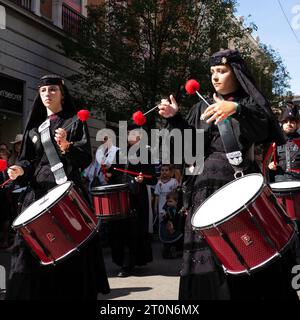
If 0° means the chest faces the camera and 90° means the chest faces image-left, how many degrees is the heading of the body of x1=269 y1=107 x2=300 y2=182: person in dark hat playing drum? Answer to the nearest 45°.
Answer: approximately 0°

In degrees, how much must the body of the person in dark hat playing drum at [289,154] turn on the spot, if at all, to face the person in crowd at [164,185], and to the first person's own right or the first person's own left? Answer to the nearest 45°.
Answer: approximately 135° to the first person's own right

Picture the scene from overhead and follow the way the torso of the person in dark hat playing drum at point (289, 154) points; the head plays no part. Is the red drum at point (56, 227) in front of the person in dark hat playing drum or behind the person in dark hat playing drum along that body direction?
in front

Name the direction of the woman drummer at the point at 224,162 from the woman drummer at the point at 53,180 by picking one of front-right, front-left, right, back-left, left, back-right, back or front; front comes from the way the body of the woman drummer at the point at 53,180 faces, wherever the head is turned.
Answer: left

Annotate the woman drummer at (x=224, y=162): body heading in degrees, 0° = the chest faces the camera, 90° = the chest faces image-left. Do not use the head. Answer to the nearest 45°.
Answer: approximately 45°

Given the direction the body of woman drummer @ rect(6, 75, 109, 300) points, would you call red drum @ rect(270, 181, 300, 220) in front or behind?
behind

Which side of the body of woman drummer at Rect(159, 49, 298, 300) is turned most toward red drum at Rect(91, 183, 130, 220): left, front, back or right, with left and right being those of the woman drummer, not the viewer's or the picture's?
right

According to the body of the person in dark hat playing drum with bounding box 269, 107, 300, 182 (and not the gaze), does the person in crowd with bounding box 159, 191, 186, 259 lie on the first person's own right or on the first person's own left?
on the first person's own right

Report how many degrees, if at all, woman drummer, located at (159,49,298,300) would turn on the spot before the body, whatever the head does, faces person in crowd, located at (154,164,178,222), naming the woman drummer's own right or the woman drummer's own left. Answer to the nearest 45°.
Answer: approximately 135° to the woman drummer's own right
